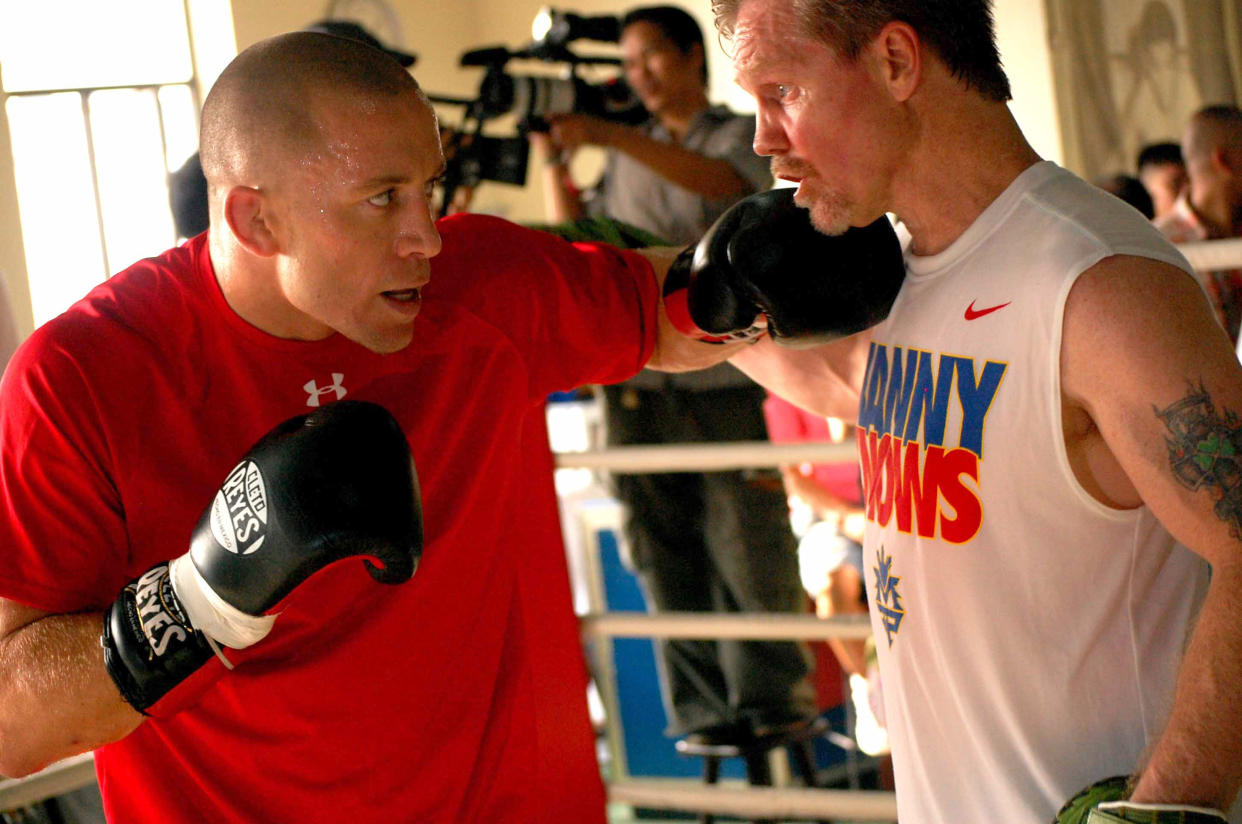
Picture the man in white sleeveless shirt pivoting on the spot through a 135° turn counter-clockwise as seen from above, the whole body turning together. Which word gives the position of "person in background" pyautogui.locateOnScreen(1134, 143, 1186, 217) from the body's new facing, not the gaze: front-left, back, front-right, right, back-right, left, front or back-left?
left

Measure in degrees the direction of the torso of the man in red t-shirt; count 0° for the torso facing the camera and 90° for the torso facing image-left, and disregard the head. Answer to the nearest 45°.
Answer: approximately 315°

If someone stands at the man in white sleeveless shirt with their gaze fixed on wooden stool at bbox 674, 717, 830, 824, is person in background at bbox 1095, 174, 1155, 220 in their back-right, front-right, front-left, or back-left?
front-right

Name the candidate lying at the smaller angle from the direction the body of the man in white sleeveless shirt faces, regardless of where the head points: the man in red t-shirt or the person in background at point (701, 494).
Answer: the man in red t-shirt

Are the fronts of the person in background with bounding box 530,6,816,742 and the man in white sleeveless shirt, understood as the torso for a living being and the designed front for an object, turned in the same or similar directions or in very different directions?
same or similar directions

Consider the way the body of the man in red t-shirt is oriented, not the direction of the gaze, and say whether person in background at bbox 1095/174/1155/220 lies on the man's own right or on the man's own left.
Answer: on the man's own left

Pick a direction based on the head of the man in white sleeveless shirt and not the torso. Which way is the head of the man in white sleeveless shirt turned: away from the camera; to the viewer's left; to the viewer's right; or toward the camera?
to the viewer's left

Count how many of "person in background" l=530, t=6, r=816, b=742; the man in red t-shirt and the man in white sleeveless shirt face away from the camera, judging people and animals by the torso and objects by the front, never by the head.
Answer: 0

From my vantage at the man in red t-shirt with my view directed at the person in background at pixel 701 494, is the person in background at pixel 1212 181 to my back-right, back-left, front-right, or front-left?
front-right

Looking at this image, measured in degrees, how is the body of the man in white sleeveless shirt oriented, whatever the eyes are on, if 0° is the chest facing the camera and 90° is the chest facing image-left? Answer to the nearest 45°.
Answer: approximately 45°

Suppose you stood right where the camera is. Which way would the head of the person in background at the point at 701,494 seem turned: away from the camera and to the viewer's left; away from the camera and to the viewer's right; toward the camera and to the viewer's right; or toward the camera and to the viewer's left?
toward the camera and to the viewer's left

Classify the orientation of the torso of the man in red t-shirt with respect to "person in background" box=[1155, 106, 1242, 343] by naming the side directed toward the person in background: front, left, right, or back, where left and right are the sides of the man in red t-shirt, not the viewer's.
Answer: left

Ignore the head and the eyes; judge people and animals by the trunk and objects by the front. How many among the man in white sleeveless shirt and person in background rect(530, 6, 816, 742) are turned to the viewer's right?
0
